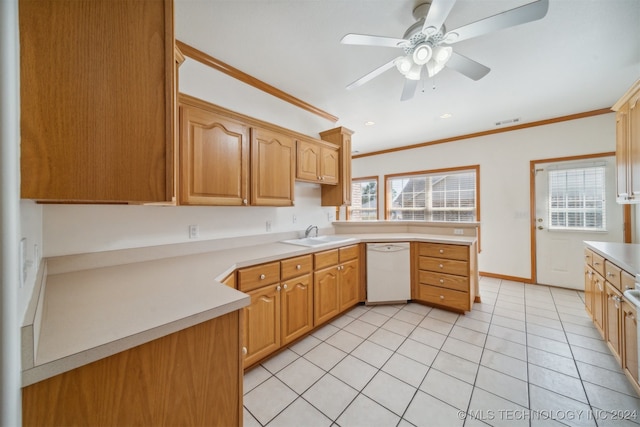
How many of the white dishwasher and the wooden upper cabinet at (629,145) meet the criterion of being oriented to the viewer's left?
1

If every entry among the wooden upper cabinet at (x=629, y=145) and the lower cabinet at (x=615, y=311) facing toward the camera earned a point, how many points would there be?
0

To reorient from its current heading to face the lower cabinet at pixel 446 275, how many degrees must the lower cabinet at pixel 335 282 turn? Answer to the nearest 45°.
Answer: approximately 45° to its left

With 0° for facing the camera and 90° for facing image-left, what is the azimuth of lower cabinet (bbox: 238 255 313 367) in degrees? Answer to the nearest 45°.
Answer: approximately 315°

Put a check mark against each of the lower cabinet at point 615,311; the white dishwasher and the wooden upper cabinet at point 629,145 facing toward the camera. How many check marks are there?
1

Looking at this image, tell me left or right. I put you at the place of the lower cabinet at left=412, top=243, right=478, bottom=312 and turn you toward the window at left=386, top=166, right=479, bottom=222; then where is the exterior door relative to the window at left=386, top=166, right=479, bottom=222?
right

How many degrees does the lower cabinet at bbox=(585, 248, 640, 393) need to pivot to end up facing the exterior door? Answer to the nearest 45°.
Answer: approximately 90° to its right

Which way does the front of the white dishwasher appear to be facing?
toward the camera

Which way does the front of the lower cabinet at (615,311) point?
to the viewer's left

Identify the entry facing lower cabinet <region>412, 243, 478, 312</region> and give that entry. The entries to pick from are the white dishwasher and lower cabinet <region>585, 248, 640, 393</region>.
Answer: lower cabinet <region>585, 248, 640, 393</region>

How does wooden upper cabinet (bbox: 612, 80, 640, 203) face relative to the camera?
to the viewer's left
